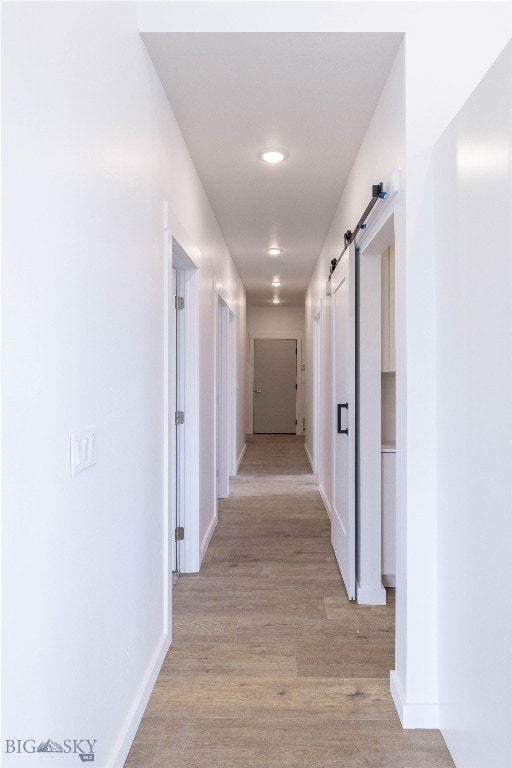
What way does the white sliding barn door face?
to the viewer's left

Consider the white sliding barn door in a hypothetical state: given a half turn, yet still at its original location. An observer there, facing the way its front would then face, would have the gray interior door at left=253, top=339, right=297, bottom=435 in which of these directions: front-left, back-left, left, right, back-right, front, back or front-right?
left
